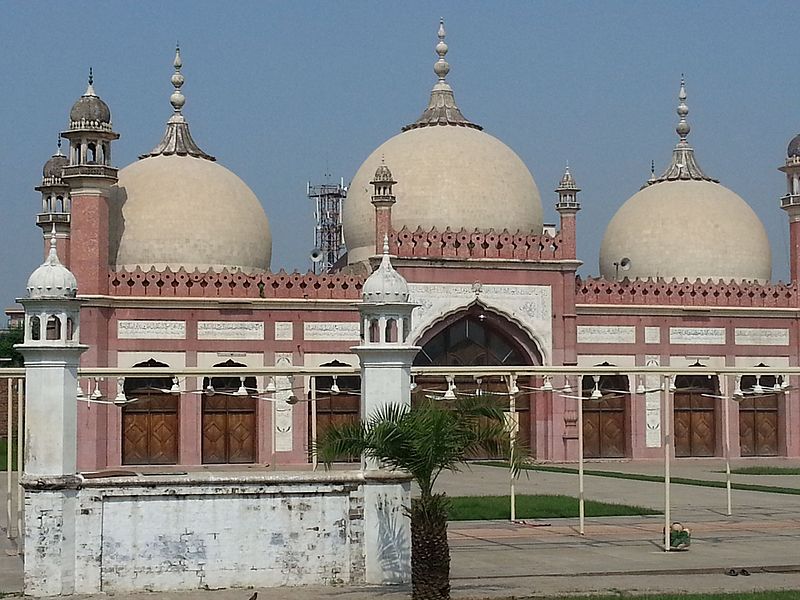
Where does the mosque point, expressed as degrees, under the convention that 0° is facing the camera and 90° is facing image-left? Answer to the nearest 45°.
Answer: approximately 0°

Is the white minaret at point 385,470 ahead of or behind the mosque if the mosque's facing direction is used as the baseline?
ahead
